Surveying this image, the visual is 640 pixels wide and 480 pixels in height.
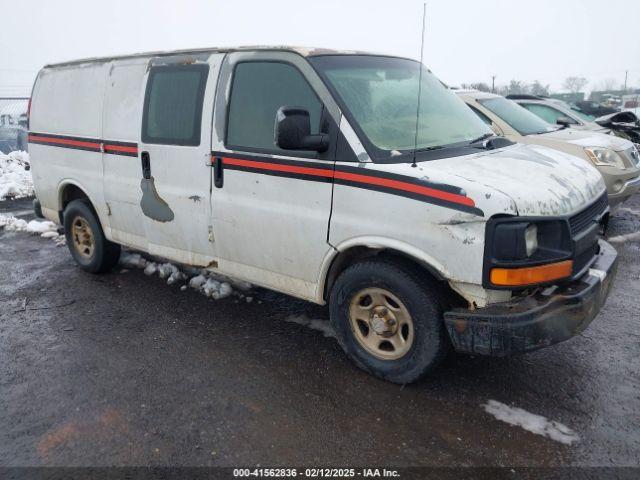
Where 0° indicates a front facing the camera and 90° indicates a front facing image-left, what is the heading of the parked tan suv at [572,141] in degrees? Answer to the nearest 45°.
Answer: approximately 315°

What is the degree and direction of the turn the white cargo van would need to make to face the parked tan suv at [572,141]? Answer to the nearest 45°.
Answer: approximately 90° to its left

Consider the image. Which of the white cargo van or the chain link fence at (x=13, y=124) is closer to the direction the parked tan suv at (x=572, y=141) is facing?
the white cargo van

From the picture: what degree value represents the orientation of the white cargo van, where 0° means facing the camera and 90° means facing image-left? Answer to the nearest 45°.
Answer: approximately 315°

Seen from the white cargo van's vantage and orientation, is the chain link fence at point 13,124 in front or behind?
behind

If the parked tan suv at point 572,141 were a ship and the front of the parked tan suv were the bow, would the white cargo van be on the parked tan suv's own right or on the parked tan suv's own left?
on the parked tan suv's own right
